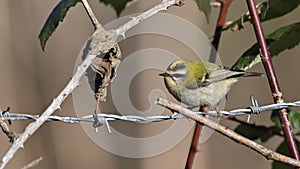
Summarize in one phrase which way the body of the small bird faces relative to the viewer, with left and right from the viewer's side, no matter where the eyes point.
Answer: facing to the left of the viewer
